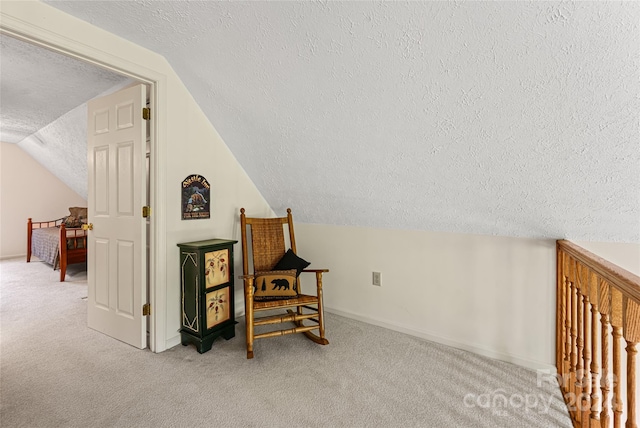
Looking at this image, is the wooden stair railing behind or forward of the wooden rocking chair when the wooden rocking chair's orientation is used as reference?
forward

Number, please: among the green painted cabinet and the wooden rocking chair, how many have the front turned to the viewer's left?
0

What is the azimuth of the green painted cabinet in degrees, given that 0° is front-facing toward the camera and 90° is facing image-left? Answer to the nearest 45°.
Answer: approximately 315°

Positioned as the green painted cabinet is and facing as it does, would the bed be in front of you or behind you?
behind

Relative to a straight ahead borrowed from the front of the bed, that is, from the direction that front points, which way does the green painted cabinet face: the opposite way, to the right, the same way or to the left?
to the left

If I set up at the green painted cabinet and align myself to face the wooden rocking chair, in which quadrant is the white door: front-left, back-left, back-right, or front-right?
back-left

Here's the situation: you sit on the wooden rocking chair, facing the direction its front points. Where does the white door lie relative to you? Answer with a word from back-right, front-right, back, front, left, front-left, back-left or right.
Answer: back-right

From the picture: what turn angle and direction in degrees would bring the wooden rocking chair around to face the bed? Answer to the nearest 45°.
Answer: approximately 180°

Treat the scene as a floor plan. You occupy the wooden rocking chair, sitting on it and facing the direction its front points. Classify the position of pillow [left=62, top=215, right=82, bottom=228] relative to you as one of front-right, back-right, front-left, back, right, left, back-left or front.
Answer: back

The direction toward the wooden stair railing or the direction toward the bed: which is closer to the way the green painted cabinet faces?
the wooden stair railing

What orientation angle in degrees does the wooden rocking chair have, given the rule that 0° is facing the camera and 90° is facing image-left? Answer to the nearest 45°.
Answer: approximately 315°
